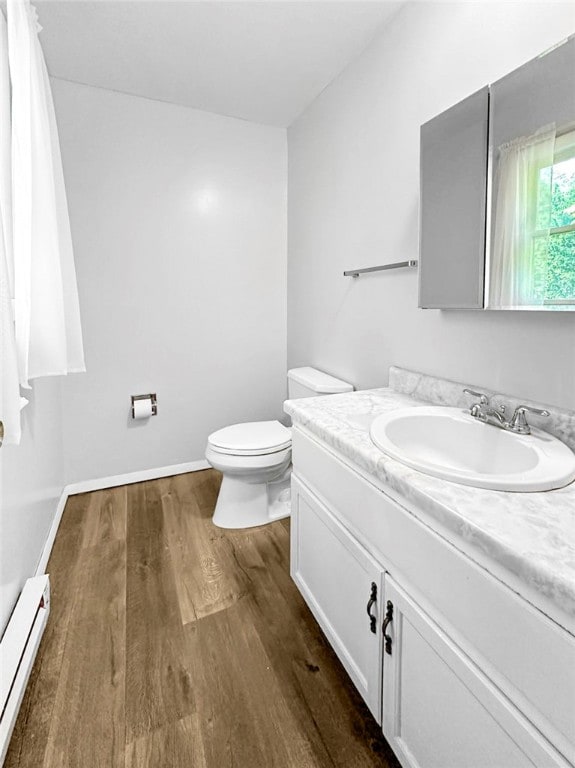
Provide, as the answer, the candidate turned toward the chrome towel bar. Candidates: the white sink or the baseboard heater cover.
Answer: the baseboard heater cover

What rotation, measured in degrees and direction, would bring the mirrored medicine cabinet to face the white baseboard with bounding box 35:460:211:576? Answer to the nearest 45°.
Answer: approximately 45° to its right

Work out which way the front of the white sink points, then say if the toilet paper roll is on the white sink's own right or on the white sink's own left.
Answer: on the white sink's own right

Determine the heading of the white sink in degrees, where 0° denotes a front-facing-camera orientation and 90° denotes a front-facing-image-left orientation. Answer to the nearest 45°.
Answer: approximately 45°

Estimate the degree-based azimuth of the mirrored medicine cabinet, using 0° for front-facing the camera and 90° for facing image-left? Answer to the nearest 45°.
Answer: approximately 45°

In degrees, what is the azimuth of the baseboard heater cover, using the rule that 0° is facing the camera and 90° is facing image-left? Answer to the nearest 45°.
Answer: approximately 270°
